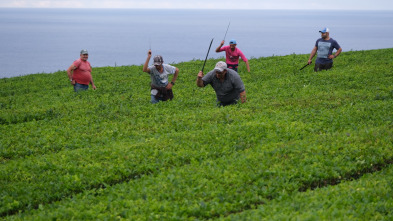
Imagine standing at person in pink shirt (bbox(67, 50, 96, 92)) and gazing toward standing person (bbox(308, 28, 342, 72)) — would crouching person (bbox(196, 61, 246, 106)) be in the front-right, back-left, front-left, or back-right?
front-right

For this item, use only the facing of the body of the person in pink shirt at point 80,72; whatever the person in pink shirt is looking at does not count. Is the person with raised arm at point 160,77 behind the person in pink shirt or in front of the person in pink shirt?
in front

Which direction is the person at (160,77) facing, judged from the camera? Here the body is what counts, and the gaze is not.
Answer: toward the camera

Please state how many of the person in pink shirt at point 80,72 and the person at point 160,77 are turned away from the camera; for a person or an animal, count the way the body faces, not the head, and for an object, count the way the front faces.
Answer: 0

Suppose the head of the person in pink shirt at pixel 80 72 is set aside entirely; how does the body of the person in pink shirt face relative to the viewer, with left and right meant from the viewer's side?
facing the viewer and to the right of the viewer

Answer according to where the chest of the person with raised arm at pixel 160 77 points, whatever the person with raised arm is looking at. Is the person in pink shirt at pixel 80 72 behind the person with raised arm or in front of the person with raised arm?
behind
